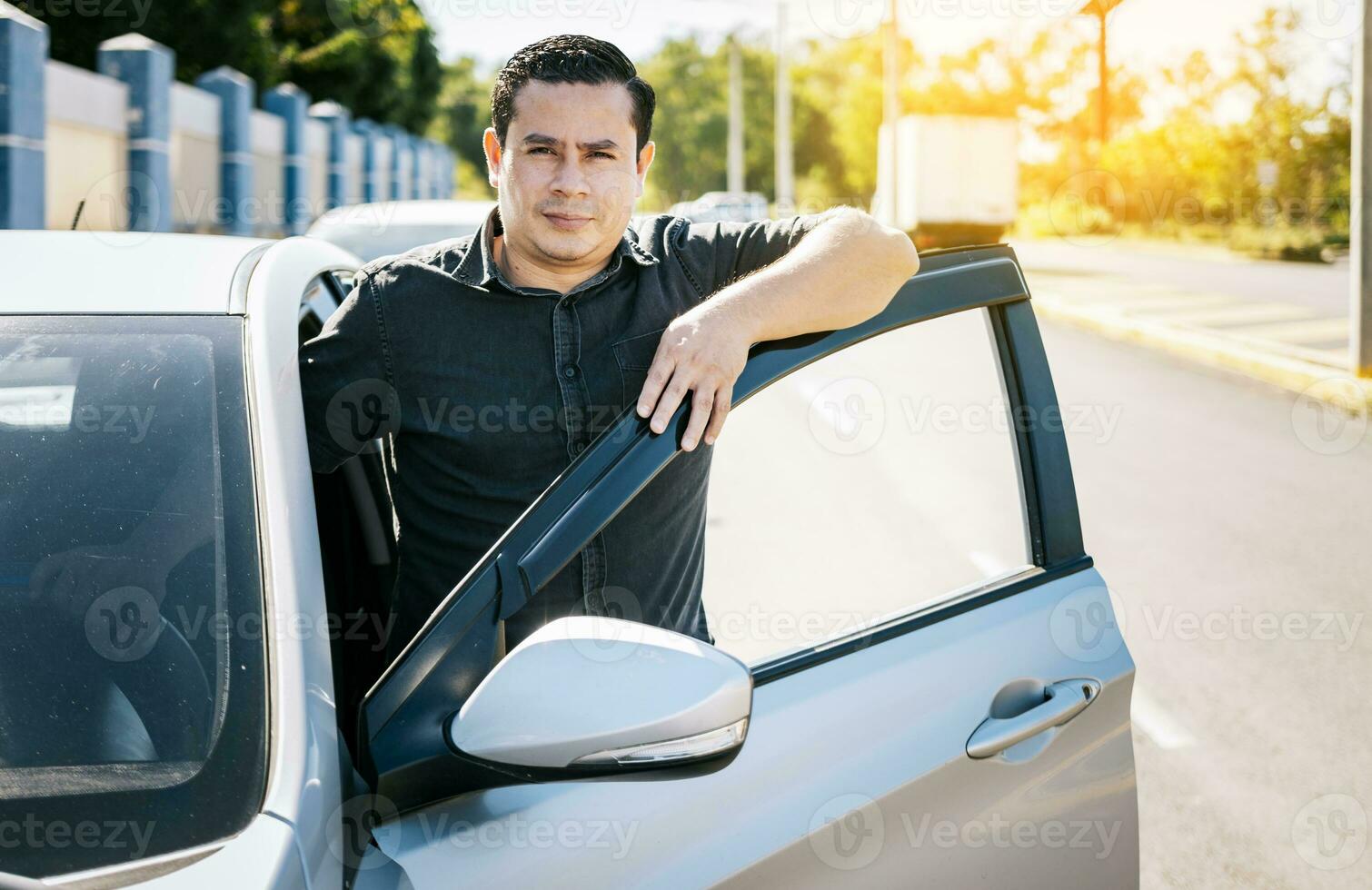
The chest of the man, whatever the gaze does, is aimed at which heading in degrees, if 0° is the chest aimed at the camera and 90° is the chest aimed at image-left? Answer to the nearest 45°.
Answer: approximately 0°

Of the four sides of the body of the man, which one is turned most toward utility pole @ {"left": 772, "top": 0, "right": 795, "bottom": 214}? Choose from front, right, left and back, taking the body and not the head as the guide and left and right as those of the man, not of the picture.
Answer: back

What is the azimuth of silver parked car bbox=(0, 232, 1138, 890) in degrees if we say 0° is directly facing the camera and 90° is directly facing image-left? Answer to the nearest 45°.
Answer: approximately 0°
